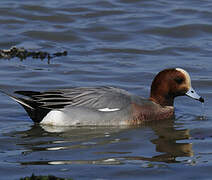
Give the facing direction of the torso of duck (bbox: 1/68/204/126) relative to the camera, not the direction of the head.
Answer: to the viewer's right

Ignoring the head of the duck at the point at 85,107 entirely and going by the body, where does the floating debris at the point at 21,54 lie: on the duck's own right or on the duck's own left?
on the duck's own left
